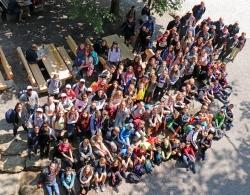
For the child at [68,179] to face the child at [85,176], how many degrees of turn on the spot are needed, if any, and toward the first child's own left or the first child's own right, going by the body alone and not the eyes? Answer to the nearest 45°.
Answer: approximately 90° to the first child's own left

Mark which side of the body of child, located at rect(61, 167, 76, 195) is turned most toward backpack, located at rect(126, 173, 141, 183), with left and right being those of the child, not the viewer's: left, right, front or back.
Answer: left

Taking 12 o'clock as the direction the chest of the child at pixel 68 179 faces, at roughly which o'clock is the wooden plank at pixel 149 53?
The wooden plank is roughly at 7 o'clock from the child.

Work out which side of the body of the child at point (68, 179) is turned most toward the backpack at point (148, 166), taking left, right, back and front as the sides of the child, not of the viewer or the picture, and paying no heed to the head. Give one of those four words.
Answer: left

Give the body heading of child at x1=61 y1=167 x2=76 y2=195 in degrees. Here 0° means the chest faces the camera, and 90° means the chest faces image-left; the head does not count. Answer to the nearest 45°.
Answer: approximately 0°

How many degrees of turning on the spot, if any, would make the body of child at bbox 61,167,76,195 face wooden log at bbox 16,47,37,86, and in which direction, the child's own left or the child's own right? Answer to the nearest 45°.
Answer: approximately 135° to the child's own right

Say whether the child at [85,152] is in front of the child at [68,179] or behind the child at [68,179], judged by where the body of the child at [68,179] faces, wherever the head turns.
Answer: behind

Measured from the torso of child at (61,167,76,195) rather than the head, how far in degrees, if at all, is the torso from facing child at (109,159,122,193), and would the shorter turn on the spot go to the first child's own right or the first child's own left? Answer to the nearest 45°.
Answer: approximately 90° to the first child's own left
